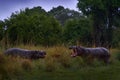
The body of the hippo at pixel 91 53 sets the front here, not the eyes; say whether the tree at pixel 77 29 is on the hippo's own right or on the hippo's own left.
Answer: on the hippo's own right

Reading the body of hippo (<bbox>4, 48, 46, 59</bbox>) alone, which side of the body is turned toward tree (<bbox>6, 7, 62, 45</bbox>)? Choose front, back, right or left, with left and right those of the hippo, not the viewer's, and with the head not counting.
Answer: left

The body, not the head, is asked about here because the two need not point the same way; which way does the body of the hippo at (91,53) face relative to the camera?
to the viewer's left

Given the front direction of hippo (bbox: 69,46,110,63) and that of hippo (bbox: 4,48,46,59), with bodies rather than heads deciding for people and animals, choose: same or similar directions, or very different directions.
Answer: very different directions

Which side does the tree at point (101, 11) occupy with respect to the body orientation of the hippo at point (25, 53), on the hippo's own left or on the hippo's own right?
on the hippo's own left

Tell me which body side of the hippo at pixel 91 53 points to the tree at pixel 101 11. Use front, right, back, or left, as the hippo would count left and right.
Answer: right

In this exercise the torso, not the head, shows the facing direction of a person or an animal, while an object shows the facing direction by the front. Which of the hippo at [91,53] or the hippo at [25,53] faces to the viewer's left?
the hippo at [91,53]

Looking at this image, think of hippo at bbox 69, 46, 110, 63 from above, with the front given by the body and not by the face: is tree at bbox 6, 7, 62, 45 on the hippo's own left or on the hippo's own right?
on the hippo's own right

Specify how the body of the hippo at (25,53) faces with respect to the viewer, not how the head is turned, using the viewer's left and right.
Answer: facing to the right of the viewer

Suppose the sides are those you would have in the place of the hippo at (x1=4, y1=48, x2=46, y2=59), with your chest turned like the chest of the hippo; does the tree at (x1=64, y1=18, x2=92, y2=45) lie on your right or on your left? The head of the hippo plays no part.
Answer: on your left
